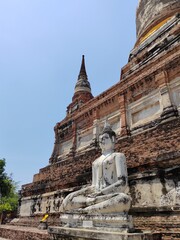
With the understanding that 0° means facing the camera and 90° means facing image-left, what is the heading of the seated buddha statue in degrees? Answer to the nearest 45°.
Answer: approximately 45°
